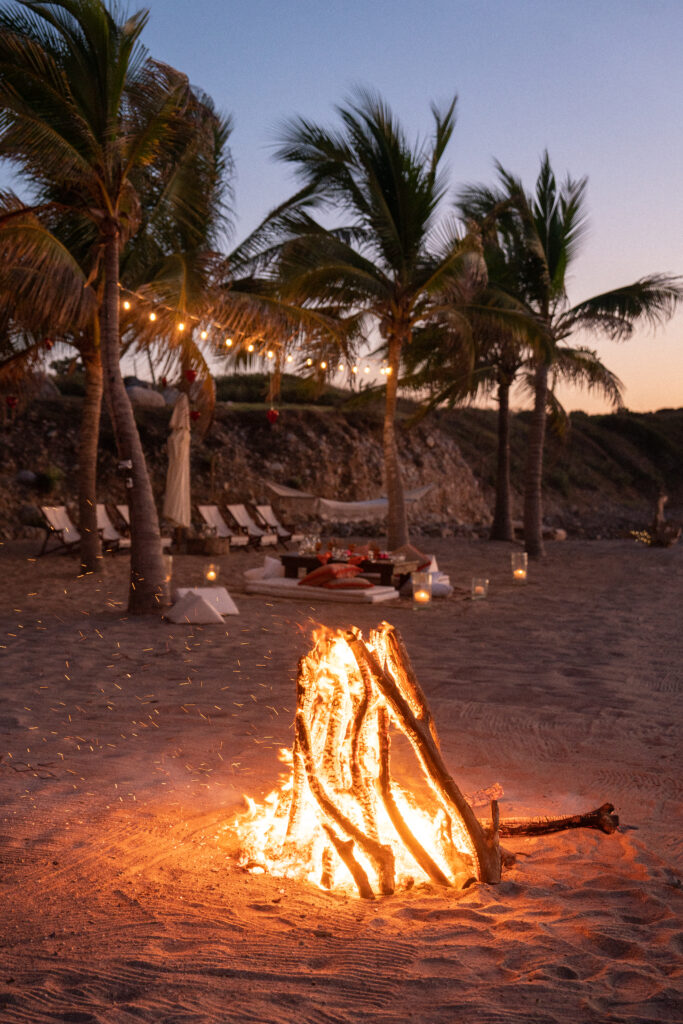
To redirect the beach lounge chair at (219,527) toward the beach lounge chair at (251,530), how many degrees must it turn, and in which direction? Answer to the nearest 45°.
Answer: approximately 90° to its left

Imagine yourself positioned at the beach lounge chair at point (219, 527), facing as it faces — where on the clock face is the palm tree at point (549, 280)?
The palm tree is roughly at 11 o'clock from the beach lounge chair.

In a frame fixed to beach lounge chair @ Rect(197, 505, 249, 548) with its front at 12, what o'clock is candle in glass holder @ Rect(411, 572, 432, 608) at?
The candle in glass holder is roughly at 1 o'clock from the beach lounge chair.

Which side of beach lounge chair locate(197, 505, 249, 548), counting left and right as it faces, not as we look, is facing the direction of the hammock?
left

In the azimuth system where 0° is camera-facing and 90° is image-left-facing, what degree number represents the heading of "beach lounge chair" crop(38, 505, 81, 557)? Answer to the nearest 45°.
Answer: approximately 315°
